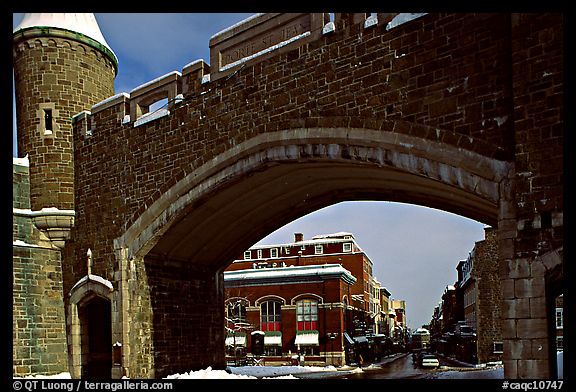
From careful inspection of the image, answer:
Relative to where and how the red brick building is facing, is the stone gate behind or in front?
in front

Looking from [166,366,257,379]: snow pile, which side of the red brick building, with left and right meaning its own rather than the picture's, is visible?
front

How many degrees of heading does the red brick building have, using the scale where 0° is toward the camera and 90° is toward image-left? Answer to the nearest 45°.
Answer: approximately 0°

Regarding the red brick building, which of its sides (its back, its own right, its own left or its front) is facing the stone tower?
front
